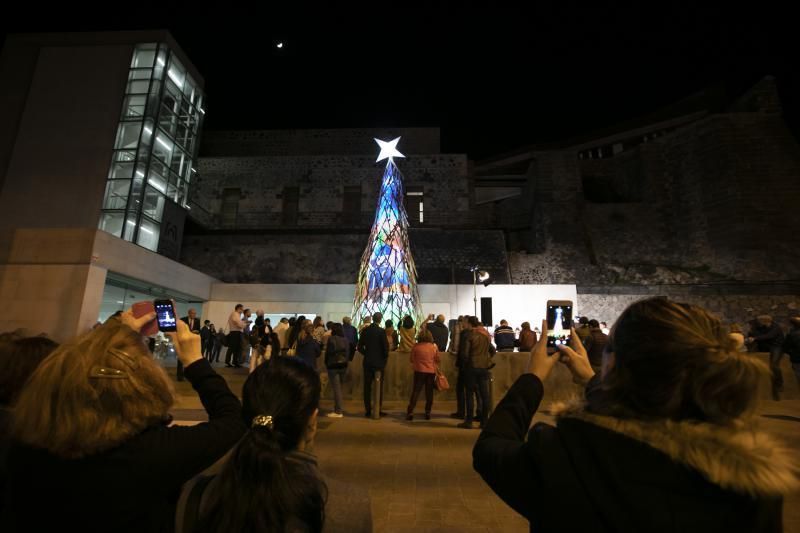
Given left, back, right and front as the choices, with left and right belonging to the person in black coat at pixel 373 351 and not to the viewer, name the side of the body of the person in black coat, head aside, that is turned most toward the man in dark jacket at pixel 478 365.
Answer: right

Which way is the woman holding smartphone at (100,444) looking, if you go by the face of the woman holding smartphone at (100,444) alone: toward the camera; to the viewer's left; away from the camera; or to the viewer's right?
away from the camera

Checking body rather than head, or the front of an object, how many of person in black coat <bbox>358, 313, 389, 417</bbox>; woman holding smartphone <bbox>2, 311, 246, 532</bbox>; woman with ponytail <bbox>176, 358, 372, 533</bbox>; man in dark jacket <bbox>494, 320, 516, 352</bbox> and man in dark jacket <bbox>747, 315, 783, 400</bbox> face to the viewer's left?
1

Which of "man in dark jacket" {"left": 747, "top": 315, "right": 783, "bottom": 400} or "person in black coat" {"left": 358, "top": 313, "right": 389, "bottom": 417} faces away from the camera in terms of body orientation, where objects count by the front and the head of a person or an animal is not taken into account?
the person in black coat

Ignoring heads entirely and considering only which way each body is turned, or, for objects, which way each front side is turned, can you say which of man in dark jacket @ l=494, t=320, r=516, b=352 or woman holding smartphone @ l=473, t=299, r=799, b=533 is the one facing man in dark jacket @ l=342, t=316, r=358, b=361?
the woman holding smartphone

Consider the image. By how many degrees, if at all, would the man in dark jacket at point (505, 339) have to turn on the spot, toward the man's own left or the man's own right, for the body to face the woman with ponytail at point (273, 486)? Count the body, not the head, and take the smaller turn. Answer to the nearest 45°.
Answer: approximately 180°

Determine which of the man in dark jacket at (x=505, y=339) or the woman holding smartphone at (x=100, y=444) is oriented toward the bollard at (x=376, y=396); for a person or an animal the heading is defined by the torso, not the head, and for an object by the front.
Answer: the woman holding smartphone

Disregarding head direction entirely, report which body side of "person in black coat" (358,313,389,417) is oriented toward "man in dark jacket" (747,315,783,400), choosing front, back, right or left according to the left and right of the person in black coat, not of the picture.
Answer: right

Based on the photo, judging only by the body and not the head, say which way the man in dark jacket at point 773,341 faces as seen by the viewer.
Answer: to the viewer's left

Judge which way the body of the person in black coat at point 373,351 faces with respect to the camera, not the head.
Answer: away from the camera

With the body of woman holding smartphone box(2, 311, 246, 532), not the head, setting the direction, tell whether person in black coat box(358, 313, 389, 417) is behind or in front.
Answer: in front

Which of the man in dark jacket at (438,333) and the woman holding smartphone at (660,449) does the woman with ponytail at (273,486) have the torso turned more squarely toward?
the man in dark jacket

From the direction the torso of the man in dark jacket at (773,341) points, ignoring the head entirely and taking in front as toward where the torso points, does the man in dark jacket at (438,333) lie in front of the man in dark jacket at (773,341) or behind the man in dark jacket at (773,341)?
in front

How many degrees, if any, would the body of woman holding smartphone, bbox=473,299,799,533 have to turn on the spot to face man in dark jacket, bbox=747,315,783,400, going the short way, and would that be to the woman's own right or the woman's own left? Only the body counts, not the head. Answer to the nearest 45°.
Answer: approximately 45° to the woman's own right

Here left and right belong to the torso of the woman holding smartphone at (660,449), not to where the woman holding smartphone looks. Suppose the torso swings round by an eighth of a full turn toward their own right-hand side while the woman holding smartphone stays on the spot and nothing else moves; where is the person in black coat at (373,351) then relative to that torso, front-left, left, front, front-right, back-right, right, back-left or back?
front-left

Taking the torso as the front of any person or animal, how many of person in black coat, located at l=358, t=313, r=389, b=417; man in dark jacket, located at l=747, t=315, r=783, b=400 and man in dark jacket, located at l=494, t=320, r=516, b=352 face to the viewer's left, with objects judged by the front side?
1
